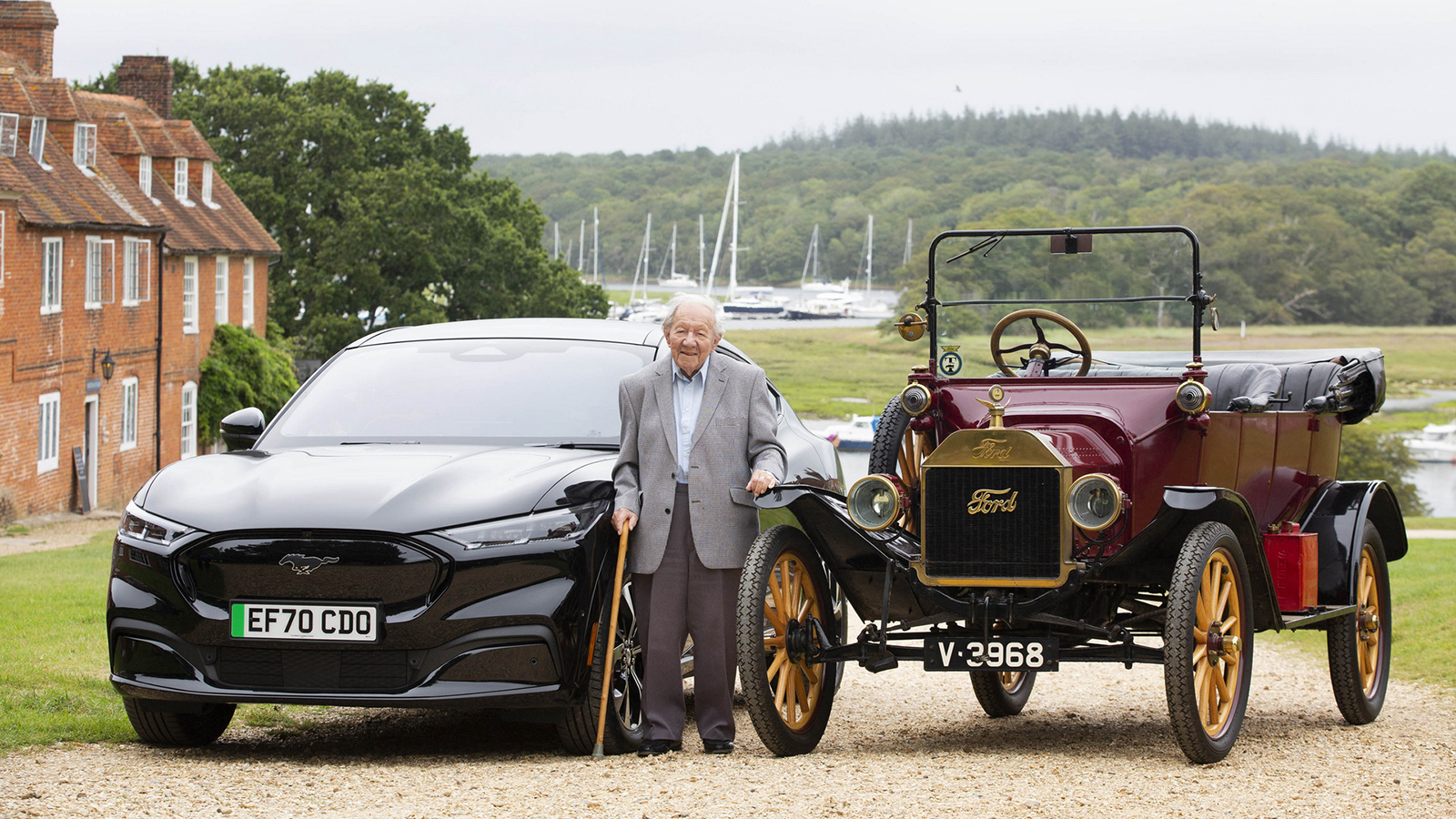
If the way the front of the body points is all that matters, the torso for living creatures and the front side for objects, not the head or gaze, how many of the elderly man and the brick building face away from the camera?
0

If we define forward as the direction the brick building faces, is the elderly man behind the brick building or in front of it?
in front

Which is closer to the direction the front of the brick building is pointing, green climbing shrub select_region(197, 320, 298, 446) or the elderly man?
the elderly man

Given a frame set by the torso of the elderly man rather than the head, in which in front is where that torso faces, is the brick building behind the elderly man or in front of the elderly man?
behind

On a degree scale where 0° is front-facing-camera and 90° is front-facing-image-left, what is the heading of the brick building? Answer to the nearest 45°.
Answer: approximately 315°

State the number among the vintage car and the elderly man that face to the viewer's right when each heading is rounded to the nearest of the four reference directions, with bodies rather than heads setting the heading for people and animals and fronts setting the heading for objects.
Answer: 0

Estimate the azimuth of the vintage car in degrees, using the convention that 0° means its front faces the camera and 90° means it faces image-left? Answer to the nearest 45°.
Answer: approximately 45°

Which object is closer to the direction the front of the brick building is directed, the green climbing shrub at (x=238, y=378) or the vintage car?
the vintage car
